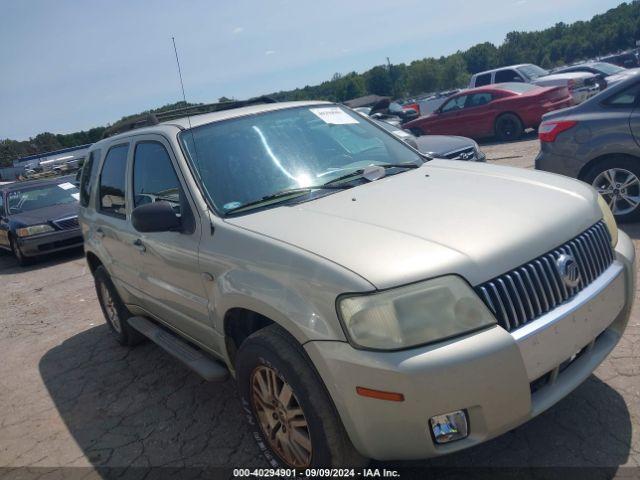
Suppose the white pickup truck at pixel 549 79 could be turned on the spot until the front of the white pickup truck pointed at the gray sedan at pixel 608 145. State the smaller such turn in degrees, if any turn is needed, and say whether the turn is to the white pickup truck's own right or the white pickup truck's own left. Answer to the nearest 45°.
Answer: approximately 45° to the white pickup truck's own right

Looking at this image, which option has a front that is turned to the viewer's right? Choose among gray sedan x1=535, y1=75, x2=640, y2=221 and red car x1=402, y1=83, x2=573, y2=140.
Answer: the gray sedan

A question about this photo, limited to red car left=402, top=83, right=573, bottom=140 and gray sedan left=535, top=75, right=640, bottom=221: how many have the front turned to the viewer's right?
1

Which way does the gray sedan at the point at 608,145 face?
to the viewer's right

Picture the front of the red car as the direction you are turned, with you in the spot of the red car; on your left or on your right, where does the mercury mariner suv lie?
on your left

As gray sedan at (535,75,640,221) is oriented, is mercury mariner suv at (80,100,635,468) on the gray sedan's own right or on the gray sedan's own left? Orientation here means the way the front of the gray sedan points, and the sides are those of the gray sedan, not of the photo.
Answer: on the gray sedan's own right

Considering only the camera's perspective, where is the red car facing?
facing away from the viewer and to the left of the viewer
